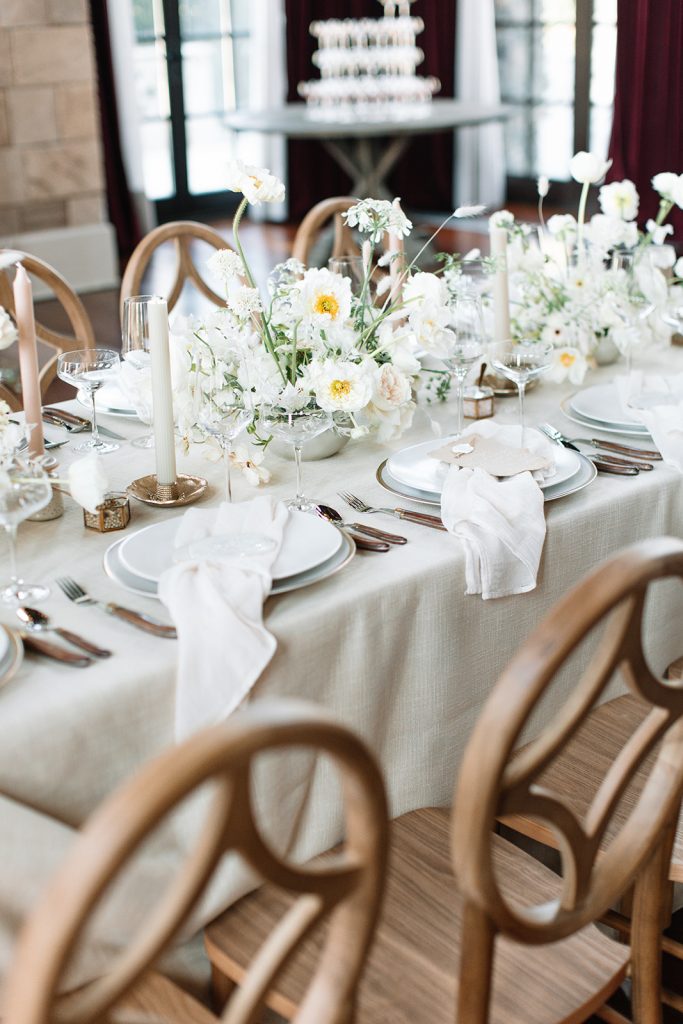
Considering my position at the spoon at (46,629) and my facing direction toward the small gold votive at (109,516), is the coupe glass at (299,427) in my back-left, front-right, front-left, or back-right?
front-right

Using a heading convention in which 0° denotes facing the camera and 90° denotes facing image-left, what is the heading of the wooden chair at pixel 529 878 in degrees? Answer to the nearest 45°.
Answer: approximately 135°

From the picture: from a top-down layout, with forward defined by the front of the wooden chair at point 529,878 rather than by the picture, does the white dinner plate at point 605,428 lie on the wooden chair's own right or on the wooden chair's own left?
on the wooden chair's own right

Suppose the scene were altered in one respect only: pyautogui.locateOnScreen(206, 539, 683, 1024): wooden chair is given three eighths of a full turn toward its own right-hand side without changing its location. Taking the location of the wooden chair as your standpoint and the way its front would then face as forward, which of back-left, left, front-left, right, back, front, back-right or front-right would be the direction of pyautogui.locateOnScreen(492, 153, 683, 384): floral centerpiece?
left

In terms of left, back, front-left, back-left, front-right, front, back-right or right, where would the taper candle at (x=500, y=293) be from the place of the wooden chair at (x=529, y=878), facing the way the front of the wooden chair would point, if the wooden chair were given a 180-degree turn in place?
back-left

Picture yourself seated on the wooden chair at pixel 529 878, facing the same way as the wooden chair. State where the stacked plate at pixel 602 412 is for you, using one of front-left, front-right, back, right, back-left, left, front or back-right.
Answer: front-right

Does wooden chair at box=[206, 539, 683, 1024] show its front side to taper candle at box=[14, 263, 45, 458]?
yes

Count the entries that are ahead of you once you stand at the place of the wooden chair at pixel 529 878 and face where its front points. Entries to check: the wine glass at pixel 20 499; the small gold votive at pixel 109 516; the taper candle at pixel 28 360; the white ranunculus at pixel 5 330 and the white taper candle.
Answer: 5

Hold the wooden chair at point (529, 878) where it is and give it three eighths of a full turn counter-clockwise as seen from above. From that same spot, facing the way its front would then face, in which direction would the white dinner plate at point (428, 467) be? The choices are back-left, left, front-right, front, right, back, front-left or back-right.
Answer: back

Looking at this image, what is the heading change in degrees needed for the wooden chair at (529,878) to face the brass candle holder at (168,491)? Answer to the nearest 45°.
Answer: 0° — it already faces it

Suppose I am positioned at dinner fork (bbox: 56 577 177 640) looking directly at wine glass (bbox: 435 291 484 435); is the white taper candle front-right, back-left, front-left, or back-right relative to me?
front-left

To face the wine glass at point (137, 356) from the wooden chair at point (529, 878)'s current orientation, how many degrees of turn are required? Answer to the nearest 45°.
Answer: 0° — it already faces it

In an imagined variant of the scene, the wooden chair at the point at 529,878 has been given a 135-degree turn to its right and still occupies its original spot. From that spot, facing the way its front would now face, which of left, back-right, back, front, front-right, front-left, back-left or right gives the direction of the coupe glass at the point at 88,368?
back-left

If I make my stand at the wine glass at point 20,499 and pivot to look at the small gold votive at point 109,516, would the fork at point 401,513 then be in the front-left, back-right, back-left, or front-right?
front-right

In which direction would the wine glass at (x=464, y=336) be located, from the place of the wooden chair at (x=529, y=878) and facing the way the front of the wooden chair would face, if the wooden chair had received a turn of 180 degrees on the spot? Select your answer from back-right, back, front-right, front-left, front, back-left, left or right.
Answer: back-left
